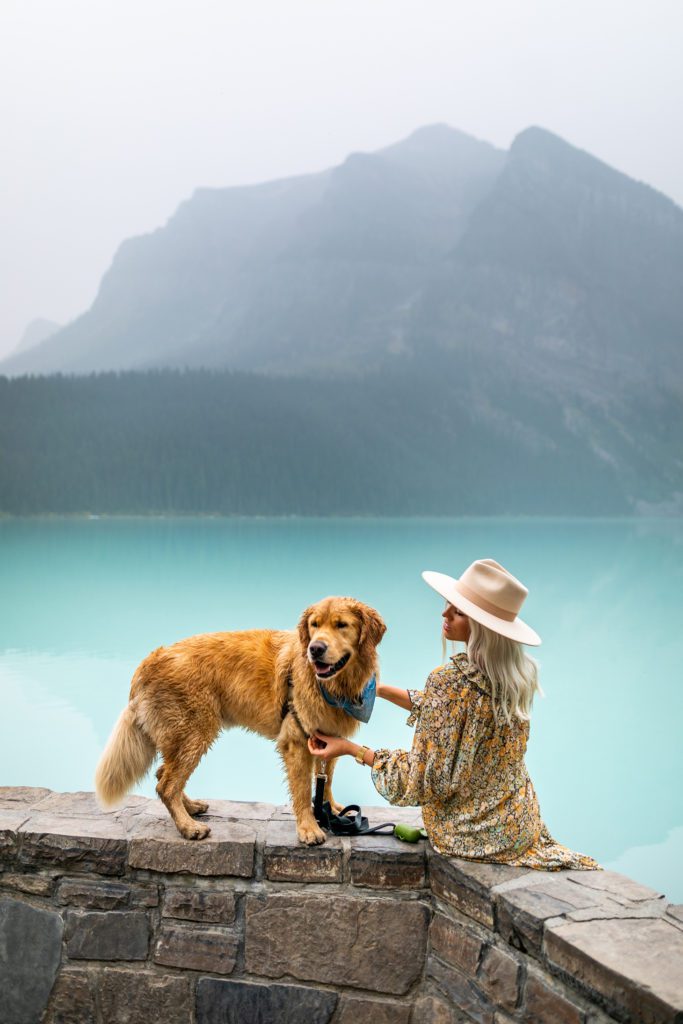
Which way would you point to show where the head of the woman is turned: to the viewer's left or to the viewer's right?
to the viewer's left

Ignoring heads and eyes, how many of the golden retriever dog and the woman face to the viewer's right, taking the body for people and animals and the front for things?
1

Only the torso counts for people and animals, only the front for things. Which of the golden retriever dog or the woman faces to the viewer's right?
the golden retriever dog

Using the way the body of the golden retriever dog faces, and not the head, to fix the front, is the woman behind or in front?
in front

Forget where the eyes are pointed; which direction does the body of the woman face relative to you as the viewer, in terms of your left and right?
facing away from the viewer and to the left of the viewer

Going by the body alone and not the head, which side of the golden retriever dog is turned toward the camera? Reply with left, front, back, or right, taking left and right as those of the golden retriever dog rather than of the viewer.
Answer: right

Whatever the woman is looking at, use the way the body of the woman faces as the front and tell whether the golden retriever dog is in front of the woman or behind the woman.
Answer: in front
